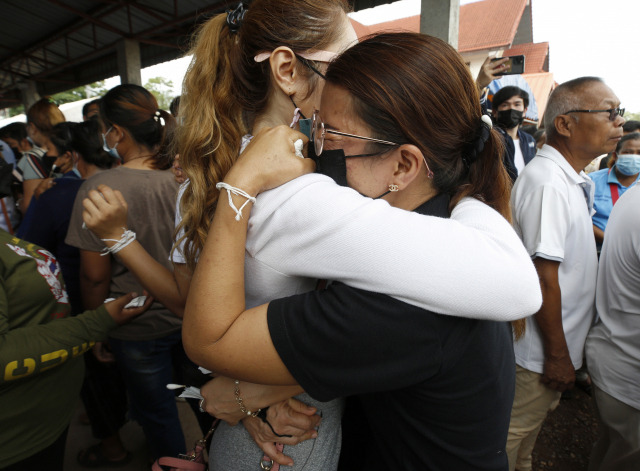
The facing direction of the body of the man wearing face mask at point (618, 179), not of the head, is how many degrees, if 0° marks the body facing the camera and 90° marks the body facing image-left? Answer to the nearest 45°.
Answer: approximately 0°

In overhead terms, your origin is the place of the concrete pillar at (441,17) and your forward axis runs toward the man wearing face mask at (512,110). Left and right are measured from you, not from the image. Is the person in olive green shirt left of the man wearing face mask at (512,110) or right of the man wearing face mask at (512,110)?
right

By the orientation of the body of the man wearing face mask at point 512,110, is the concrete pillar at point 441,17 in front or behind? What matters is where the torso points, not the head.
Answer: behind

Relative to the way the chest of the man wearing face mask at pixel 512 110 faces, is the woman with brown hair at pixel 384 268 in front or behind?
in front

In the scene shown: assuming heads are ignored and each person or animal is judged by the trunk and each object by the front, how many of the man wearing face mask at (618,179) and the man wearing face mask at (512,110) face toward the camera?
2

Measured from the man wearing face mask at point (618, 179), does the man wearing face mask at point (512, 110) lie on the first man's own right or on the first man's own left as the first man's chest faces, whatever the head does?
on the first man's own right

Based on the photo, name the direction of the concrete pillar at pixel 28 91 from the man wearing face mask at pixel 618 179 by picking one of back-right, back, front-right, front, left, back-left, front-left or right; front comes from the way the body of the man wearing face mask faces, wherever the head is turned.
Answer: right

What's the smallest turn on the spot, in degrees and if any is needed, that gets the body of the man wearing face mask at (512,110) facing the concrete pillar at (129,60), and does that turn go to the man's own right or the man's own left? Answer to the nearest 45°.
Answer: approximately 90° to the man's own right

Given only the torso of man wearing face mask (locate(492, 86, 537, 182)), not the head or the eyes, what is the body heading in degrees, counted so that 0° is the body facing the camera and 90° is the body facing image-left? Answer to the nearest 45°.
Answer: approximately 0°

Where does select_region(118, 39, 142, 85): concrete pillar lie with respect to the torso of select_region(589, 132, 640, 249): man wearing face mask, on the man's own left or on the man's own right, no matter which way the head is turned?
on the man's own right
